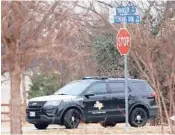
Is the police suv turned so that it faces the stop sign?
no

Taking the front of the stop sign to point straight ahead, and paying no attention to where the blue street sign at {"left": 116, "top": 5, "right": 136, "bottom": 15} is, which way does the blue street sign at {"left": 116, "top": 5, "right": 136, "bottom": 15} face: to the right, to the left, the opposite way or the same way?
the same way

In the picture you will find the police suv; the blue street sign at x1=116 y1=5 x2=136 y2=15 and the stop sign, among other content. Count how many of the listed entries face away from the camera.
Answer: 0

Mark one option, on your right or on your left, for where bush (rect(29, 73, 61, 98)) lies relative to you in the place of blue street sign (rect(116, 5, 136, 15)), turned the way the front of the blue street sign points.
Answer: on your right

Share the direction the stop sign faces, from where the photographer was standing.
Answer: facing the viewer and to the left of the viewer

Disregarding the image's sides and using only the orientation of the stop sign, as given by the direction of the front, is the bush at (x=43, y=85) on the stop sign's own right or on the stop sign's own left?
on the stop sign's own right
